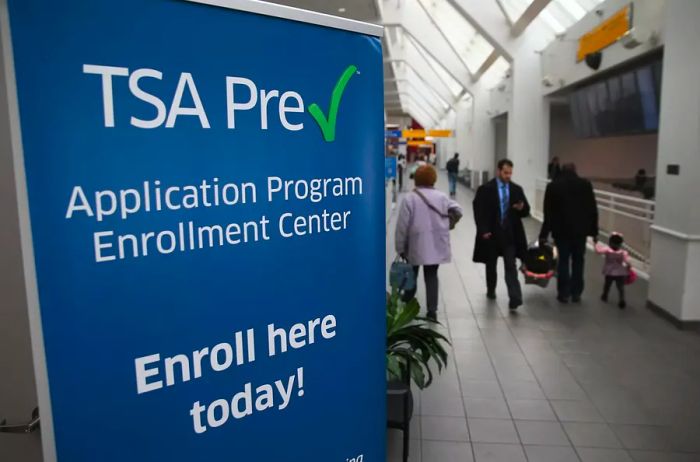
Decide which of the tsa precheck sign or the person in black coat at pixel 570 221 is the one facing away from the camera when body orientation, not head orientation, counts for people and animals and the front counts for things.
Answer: the person in black coat

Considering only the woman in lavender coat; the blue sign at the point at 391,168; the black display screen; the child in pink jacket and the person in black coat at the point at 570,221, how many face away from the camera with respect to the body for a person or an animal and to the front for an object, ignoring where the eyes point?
3

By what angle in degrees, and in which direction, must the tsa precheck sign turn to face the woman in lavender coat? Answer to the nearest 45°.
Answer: approximately 90° to its left

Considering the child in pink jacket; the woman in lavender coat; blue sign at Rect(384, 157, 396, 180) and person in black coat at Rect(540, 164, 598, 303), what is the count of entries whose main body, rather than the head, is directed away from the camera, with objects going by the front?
3

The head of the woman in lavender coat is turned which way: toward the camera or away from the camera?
away from the camera

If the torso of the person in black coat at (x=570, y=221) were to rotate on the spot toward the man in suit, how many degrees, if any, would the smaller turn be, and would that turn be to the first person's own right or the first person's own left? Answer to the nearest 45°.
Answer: approximately 135° to the first person's own left

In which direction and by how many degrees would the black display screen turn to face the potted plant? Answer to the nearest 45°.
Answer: approximately 45° to its left

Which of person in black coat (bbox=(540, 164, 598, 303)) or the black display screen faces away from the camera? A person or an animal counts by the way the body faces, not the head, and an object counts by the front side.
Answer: the person in black coat

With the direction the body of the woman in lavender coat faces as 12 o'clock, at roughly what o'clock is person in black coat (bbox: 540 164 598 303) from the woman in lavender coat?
The person in black coat is roughly at 2 o'clock from the woman in lavender coat.

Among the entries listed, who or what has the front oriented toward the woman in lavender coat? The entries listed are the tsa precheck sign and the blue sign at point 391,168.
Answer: the blue sign

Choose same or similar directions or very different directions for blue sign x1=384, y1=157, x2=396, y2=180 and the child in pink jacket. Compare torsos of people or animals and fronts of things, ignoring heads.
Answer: very different directions

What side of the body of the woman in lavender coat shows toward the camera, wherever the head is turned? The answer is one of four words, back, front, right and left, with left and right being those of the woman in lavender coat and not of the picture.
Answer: back

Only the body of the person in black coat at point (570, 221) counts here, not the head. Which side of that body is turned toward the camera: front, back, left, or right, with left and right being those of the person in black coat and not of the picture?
back

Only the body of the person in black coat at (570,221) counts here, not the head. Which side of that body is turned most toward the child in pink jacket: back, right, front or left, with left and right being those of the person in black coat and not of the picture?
right
